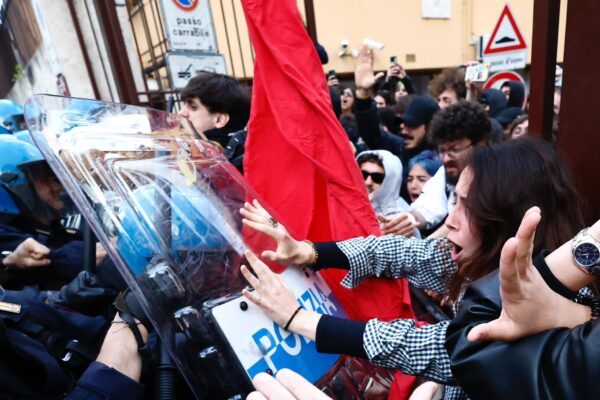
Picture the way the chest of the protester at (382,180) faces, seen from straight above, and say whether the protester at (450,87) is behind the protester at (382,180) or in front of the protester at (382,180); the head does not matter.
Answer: behind

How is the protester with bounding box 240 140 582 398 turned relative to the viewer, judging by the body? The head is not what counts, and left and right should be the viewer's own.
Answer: facing to the left of the viewer

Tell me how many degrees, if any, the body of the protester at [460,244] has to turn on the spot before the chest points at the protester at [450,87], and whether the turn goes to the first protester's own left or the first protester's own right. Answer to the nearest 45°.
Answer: approximately 90° to the first protester's own right

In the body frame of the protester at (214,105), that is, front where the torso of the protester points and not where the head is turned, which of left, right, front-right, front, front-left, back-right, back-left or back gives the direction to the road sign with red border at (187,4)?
right

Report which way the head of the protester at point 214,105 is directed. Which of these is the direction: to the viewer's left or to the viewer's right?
to the viewer's left

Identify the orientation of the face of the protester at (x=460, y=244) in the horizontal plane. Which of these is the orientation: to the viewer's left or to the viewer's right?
to the viewer's left

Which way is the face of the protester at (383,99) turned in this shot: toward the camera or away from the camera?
toward the camera

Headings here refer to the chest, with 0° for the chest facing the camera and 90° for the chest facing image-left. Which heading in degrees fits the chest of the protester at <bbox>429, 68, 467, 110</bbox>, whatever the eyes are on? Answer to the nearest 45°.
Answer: approximately 45°

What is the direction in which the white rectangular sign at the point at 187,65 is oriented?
toward the camera

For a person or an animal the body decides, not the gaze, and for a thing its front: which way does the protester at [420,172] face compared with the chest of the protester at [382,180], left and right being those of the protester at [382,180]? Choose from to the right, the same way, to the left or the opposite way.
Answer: the same way

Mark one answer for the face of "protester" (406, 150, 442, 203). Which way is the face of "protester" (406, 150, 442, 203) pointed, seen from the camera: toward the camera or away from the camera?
toward the camera

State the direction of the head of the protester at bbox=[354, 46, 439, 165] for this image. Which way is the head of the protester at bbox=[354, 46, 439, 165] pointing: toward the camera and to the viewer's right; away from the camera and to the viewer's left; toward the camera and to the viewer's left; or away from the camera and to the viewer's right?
toward the camera and to the viewer's left
